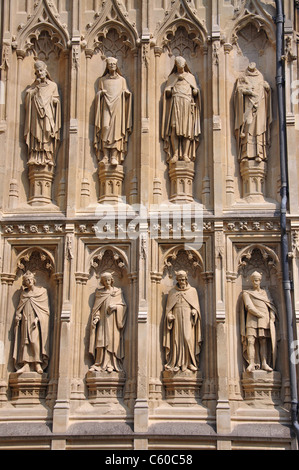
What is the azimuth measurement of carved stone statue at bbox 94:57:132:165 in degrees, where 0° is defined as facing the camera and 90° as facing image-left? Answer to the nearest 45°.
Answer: approximately 0°

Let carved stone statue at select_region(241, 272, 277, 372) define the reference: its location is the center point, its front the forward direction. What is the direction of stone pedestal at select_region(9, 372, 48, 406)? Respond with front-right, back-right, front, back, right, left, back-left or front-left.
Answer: right

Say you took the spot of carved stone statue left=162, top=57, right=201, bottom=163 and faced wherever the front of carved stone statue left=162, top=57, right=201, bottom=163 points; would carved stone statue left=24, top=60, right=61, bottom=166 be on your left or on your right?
on your right

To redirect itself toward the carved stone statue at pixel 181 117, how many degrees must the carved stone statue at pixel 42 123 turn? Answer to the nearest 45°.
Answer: approximately 90° to its left

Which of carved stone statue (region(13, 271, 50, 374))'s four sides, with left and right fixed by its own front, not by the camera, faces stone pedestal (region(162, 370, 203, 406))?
left

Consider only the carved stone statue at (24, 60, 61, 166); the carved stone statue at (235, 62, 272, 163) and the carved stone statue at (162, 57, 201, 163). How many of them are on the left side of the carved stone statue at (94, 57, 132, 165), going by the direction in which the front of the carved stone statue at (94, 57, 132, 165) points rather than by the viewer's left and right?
2

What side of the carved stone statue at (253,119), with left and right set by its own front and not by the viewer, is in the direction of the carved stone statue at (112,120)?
right

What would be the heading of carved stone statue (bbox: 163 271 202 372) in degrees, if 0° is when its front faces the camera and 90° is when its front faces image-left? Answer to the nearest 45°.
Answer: approximately 0°
